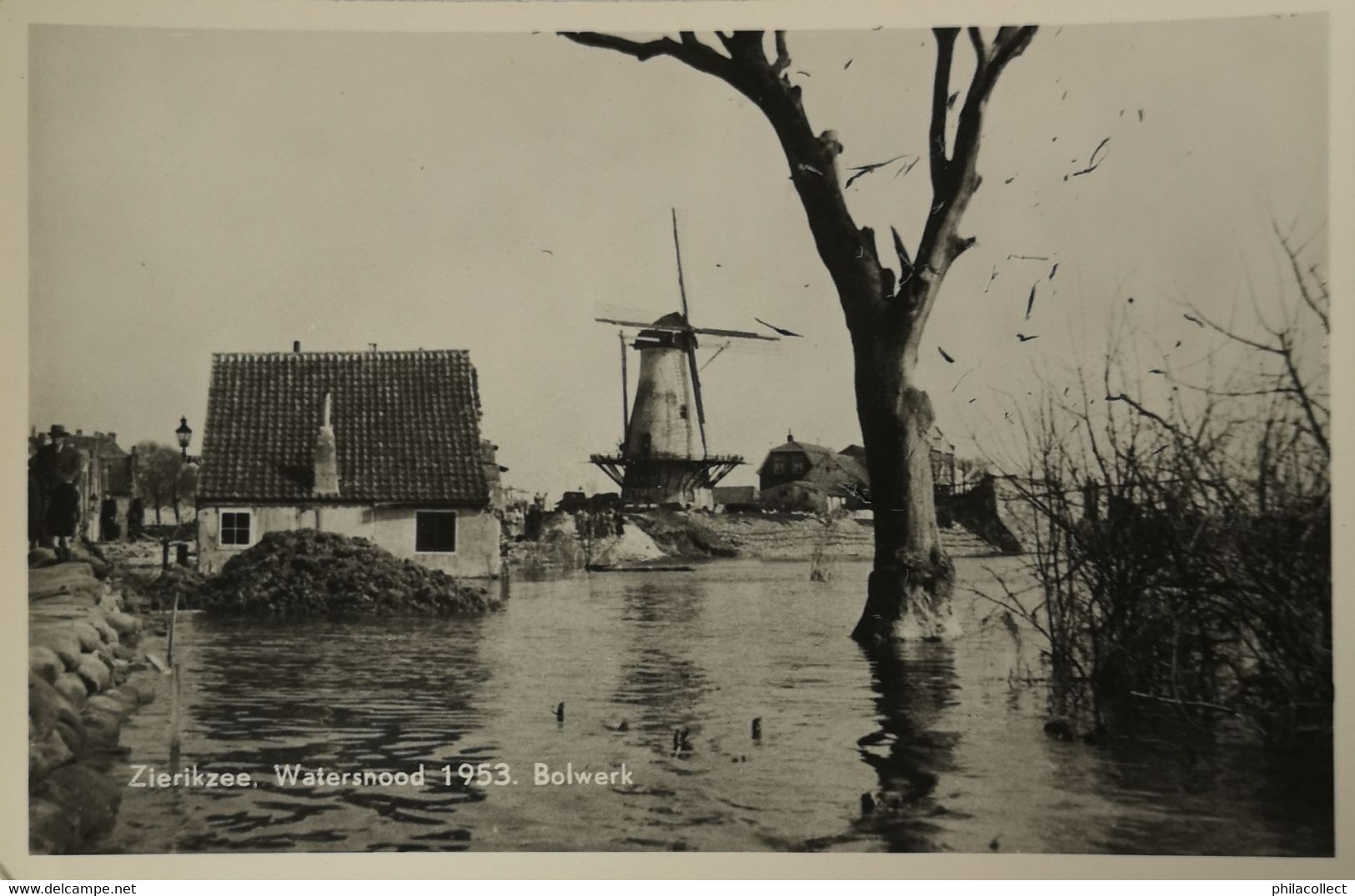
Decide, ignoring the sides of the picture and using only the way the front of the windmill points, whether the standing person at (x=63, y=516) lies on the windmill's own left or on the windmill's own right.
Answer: on the windmill's own right

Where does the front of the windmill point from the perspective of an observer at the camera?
facing the viewer and to the right of the viewer

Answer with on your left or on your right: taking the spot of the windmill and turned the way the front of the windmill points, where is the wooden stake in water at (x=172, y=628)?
on your right

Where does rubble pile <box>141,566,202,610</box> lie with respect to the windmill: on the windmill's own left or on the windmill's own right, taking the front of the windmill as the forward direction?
on the windmill's own right

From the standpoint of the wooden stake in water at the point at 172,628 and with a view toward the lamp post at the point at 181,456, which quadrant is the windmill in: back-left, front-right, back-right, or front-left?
front-right
